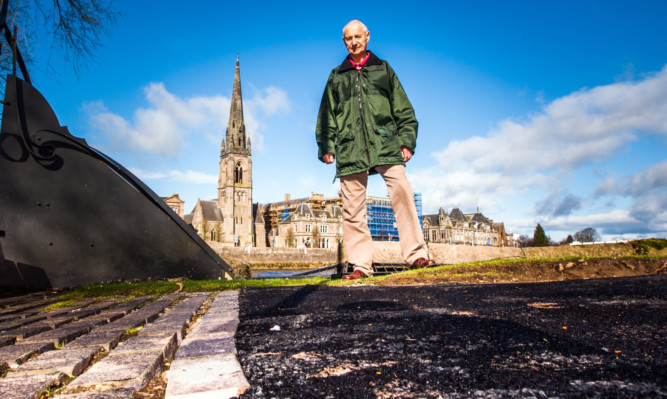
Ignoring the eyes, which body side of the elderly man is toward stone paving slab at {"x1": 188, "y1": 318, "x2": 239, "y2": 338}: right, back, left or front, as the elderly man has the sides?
front

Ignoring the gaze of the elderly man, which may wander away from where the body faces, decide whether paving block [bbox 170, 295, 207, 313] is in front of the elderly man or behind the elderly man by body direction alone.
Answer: in front

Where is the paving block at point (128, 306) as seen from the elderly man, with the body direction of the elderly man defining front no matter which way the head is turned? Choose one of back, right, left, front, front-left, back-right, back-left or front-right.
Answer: front-right

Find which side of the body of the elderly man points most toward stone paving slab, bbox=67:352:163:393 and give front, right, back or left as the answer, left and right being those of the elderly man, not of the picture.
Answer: front

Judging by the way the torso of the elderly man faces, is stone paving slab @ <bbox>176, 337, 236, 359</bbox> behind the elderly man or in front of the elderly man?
in front

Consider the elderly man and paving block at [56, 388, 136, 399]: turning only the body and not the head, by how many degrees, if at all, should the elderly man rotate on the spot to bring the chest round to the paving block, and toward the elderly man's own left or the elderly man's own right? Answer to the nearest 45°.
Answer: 0° — they already face it

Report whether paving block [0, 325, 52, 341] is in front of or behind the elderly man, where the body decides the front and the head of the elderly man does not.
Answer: in front

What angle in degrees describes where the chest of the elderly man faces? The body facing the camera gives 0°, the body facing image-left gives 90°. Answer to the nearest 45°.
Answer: approximately 0°

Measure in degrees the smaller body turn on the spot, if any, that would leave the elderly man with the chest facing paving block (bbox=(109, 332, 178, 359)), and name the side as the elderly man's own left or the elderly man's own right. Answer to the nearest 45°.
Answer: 0° — they already face it
